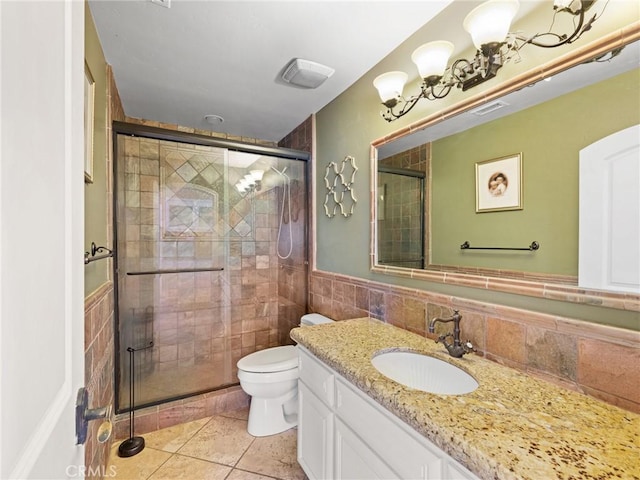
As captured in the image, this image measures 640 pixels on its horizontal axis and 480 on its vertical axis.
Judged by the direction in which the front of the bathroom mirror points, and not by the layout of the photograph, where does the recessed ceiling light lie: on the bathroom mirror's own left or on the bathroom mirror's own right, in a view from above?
on the bathroom mirror's own right

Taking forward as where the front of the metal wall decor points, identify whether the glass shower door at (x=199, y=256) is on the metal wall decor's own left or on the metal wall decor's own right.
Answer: on the metal wall decor's own right

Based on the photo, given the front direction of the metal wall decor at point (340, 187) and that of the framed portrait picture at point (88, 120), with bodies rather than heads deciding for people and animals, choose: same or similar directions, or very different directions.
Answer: very different directions

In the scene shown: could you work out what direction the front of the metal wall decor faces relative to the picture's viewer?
facing the viewer and to the left of the viewer

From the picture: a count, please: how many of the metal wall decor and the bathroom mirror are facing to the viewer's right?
0

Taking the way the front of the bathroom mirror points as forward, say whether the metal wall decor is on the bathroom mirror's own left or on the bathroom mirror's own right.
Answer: on the bathroom mirror's own right

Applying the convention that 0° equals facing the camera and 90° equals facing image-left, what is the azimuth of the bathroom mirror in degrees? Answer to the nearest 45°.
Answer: approximately 45°
